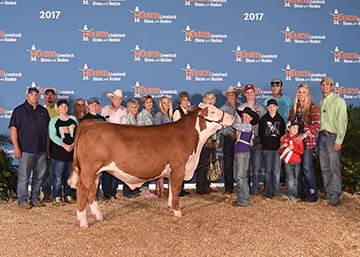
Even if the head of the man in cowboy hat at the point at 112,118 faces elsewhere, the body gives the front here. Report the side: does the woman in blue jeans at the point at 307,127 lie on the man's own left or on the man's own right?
on the man's own left

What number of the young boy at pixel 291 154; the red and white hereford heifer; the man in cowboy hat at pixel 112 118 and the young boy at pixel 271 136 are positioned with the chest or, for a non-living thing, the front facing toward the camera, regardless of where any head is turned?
3

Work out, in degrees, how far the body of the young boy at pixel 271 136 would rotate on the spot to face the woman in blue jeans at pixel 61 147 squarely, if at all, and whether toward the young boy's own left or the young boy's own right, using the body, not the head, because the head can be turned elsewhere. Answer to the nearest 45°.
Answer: approximately 90° to the young boy's own right

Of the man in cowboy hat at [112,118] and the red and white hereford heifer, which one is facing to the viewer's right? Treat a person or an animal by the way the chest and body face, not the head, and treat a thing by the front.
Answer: the red and white hereford heifer

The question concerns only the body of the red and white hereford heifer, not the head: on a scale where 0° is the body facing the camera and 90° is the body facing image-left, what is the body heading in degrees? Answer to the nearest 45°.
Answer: approximately 270°

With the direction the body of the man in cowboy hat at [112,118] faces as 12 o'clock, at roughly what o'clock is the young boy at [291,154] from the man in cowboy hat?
The young boy is roughly at 10 o'clock from the man in cowboy hat.

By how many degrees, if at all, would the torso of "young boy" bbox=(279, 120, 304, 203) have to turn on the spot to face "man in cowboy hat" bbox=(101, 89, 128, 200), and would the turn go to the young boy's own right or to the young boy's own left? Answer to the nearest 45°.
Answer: approximately 90° to the young boy's own right

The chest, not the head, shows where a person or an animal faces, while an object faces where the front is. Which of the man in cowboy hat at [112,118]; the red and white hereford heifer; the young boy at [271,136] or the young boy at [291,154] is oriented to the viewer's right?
the red and white hereford heifer

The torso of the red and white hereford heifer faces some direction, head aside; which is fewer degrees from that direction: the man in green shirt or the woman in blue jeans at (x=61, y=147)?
the man in green shirt

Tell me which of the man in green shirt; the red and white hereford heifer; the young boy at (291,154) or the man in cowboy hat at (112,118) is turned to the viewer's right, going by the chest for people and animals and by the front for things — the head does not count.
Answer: the red and white hereford heifer

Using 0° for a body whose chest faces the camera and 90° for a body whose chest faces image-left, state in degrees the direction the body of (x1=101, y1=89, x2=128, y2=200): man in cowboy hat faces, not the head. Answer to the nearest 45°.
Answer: approximately 0°

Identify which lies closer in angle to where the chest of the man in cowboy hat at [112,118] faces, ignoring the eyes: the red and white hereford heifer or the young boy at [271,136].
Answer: the red and white hereford heifer
